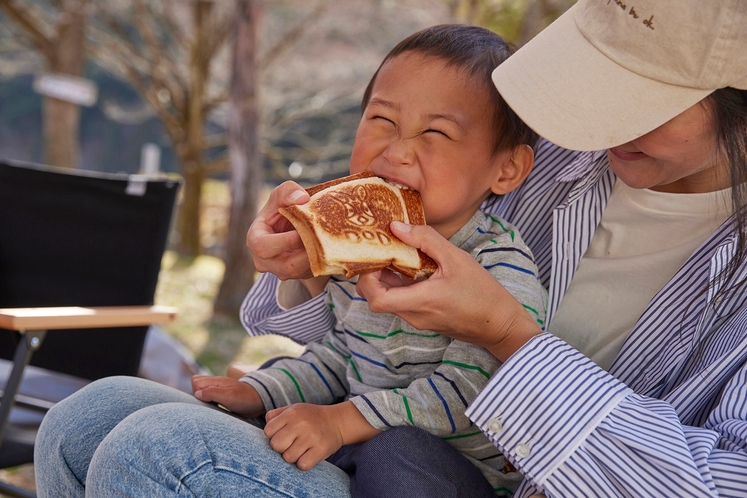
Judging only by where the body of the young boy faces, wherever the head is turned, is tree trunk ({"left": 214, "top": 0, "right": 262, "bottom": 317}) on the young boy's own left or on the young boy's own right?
on the young boy's own right

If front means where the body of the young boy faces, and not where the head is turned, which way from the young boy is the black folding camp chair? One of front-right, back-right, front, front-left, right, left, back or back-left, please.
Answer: right

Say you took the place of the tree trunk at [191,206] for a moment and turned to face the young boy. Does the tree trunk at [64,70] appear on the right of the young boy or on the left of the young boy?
right

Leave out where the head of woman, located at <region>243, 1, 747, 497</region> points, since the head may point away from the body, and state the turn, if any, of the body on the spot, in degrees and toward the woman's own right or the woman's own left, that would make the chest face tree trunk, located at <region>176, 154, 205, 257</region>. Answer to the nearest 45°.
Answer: approximately 90° to the woman's own right

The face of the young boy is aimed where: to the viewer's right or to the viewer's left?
to the viewer's left

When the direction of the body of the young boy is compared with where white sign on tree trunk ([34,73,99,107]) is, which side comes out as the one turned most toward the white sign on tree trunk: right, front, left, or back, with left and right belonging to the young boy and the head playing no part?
right

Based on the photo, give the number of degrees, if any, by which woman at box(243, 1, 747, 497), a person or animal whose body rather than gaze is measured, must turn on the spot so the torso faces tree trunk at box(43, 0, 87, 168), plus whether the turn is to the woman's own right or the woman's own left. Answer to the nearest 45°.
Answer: approximately 90° to the woman's own right

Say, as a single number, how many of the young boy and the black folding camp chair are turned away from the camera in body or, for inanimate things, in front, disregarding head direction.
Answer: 0

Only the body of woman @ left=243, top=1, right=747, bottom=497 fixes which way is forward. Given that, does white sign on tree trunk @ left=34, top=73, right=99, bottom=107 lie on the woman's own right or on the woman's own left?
on the woman's own right
